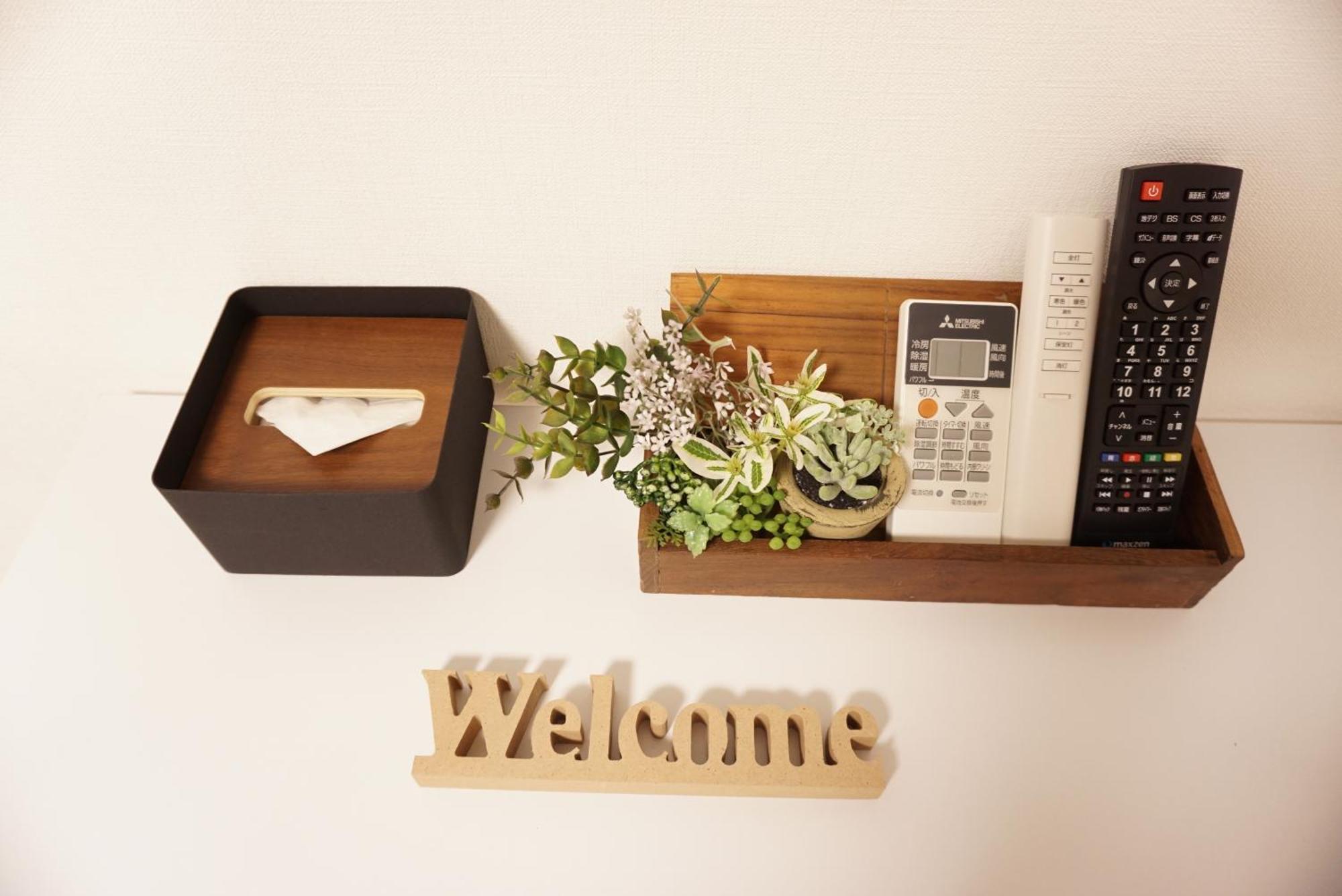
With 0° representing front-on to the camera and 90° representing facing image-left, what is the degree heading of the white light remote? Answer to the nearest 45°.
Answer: approximately 0°

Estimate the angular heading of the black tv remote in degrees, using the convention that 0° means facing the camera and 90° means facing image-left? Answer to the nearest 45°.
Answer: approximately 0°
